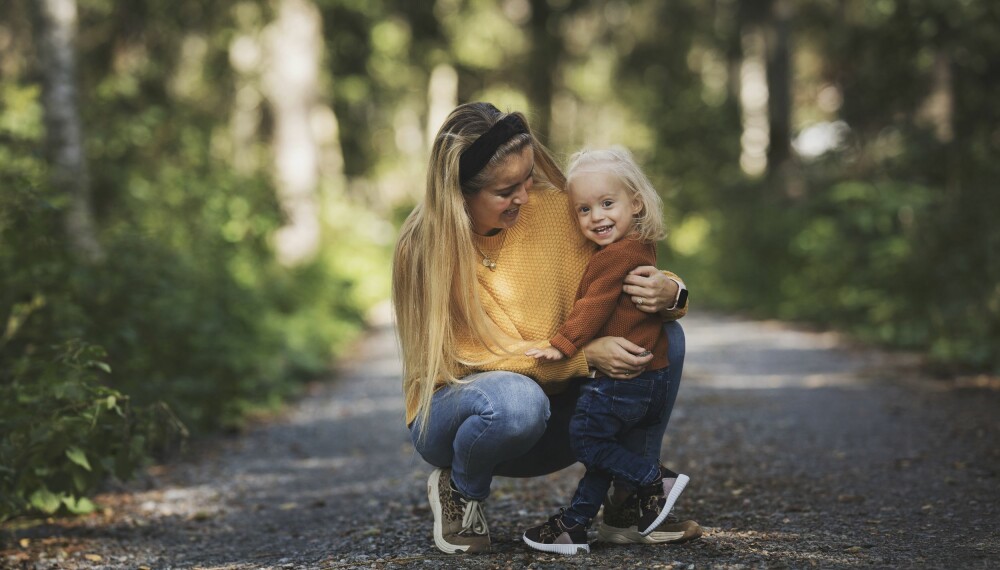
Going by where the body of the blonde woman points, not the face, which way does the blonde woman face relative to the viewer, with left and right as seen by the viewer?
facing the viewer and to the right of the viewer

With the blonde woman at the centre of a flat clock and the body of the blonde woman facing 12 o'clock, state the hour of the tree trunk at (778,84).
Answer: The tree trunk is roughly at 8 o'clock from the blonde woman.

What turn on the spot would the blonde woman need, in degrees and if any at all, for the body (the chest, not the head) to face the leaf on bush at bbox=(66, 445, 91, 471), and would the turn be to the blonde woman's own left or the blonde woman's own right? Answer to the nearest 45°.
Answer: approximately 135° to the blonde woman's own right

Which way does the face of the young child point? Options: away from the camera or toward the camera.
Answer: toward the camera

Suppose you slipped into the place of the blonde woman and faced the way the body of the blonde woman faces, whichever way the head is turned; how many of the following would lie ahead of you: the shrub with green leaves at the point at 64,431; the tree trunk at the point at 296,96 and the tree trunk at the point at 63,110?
0

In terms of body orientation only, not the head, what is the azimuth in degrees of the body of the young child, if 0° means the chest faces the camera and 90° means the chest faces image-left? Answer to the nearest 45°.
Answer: approximately 90°

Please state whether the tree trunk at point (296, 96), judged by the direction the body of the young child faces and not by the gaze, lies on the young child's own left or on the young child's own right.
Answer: on the young child's own right

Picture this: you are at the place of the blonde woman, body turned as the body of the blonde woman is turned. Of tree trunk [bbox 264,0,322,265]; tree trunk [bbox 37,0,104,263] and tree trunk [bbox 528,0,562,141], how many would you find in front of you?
0

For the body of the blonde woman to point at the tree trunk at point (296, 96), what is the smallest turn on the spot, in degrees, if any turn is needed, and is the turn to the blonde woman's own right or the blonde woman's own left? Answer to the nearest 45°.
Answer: approximately 135° to the blonde woman's own left

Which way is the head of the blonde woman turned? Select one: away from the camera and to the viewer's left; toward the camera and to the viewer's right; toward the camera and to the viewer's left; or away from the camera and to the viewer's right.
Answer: toward the camera and to the viewer's right

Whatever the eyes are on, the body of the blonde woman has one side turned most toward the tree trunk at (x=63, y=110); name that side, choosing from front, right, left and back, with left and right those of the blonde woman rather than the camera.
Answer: back
